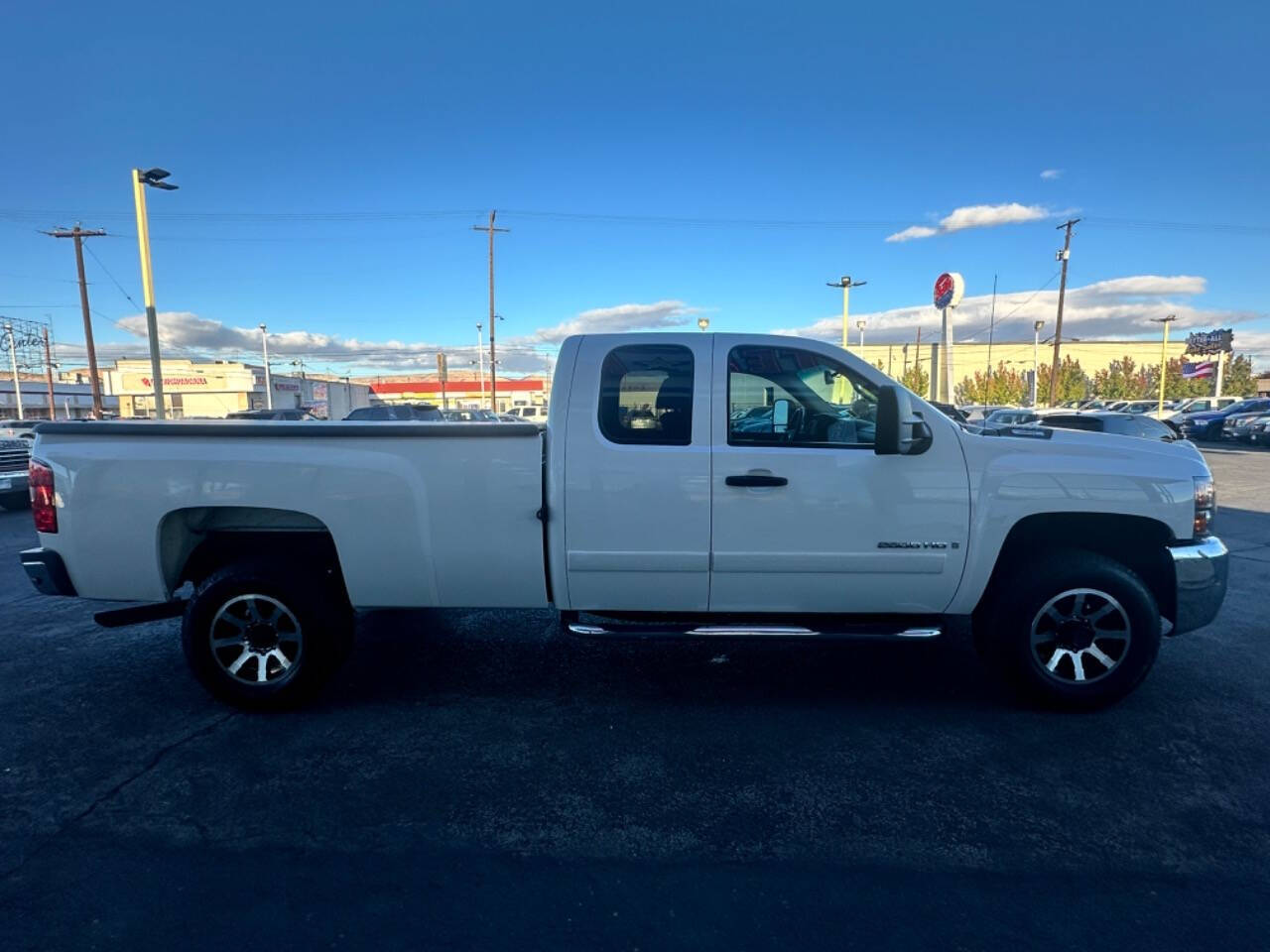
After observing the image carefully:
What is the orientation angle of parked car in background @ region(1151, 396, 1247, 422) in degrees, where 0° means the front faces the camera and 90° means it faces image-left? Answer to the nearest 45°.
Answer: approximately 45°

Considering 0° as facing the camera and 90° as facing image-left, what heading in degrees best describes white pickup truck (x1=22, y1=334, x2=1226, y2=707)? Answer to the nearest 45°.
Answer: approximately 270°

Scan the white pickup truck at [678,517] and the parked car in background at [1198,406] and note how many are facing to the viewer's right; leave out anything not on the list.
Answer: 1

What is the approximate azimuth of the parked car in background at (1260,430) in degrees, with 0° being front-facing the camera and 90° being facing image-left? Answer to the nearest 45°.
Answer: approximately 45°

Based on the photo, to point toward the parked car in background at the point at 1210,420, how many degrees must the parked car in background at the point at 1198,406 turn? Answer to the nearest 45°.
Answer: approximately 45° to its left
